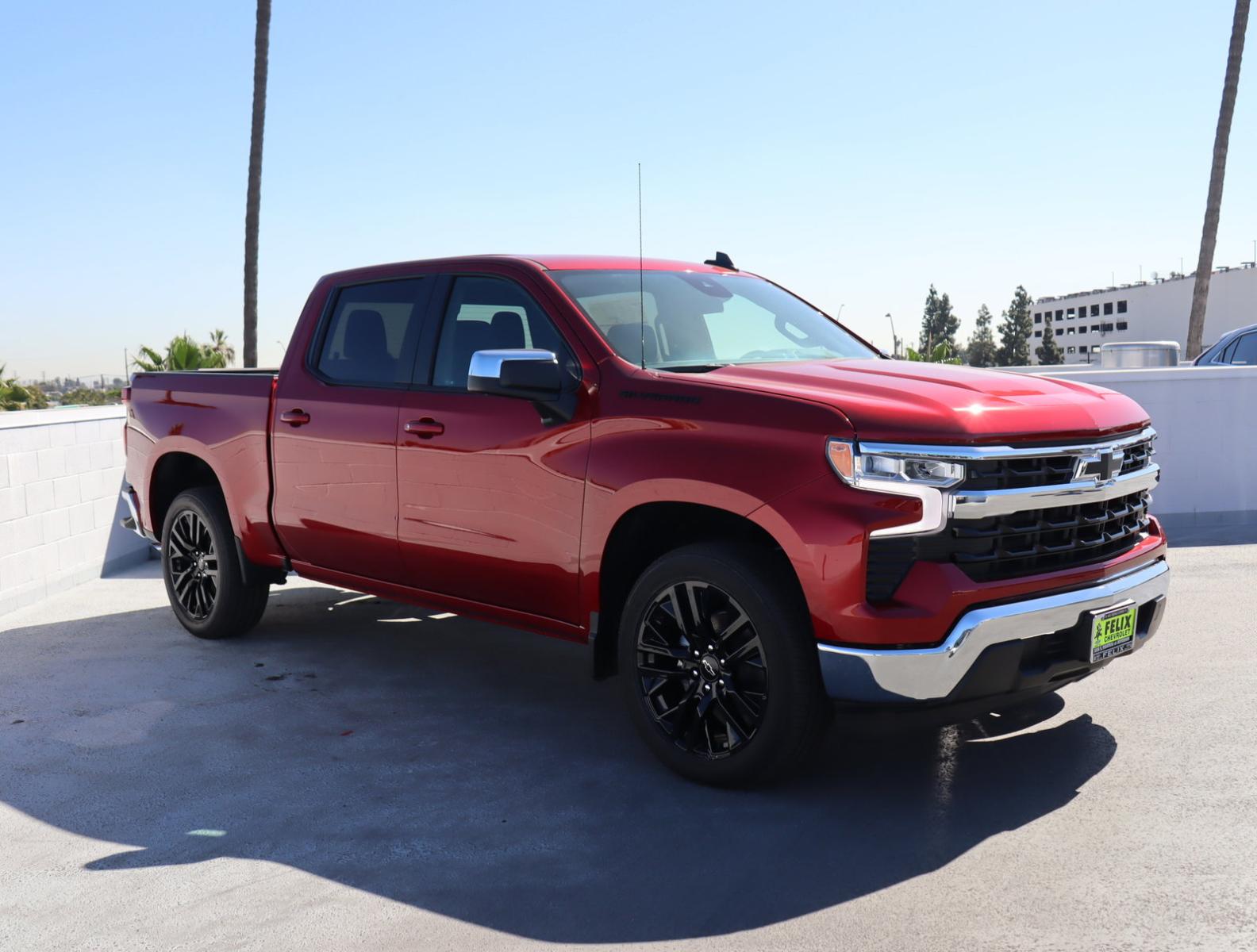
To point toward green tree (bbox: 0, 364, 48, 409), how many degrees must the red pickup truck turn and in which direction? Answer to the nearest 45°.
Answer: approximately 180°

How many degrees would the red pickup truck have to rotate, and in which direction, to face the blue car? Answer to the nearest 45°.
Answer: approximately 90° to its left

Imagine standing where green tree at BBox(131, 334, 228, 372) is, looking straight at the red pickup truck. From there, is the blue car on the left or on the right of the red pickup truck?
left

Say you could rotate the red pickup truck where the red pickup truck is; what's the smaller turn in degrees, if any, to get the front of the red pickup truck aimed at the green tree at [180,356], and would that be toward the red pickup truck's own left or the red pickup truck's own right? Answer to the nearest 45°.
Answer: approximately 180°

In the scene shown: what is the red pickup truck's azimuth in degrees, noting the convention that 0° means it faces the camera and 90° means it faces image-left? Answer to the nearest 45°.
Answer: approximately 315°

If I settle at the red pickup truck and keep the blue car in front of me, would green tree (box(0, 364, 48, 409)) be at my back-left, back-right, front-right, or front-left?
front-left
